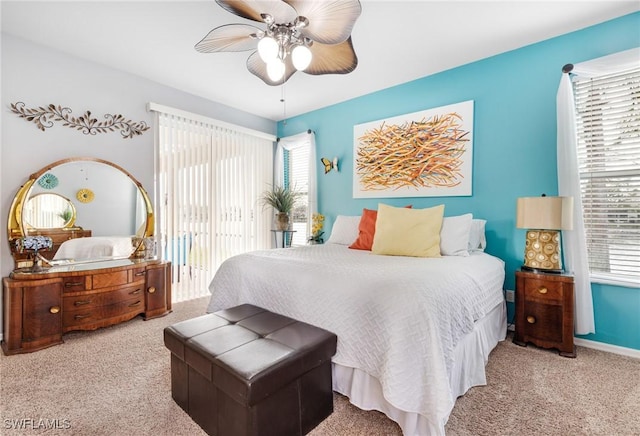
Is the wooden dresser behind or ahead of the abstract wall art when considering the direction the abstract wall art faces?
ahead

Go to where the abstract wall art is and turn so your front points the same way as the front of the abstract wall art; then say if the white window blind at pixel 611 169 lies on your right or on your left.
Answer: on your left

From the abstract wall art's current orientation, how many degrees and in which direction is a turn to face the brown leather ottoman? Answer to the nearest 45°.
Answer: approximately 45° to its left

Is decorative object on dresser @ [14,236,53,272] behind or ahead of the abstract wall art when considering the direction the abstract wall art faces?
ahead

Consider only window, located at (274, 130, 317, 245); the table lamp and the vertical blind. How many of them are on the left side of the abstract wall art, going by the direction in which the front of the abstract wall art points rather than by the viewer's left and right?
1

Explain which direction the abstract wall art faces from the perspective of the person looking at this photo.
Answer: facing the viewer and to the left of the viewer

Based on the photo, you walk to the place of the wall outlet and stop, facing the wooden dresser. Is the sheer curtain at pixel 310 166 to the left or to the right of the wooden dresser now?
right

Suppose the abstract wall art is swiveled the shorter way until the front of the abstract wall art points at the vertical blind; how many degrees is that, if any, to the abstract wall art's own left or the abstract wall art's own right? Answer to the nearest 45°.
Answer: approximately 45° to the abstract wall art's own right

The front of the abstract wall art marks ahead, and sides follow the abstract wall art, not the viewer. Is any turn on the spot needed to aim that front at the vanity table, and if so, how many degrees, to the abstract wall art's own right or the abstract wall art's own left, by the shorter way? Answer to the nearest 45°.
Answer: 0° — it already faces it

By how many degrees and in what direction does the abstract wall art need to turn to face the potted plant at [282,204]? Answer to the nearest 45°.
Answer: approximately 45° to its right
